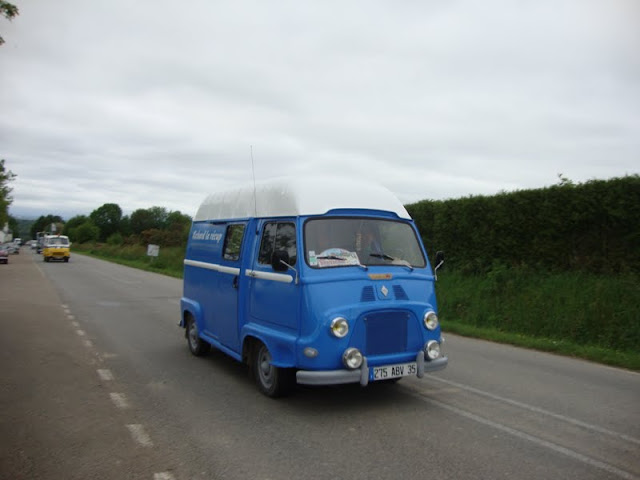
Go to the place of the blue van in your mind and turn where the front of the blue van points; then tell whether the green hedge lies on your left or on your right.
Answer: on your left

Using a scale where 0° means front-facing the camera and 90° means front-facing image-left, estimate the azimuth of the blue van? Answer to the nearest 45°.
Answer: approximately 315°

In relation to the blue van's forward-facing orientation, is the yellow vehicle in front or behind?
behind

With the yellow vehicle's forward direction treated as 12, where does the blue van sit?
The blue van is roughly at 12 o'clock from the yellow vehicle.

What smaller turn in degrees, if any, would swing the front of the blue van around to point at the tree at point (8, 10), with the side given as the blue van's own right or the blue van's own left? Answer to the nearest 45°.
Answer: approximately 180°

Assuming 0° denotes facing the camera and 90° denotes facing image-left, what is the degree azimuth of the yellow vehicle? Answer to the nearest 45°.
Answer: approximately 0°
